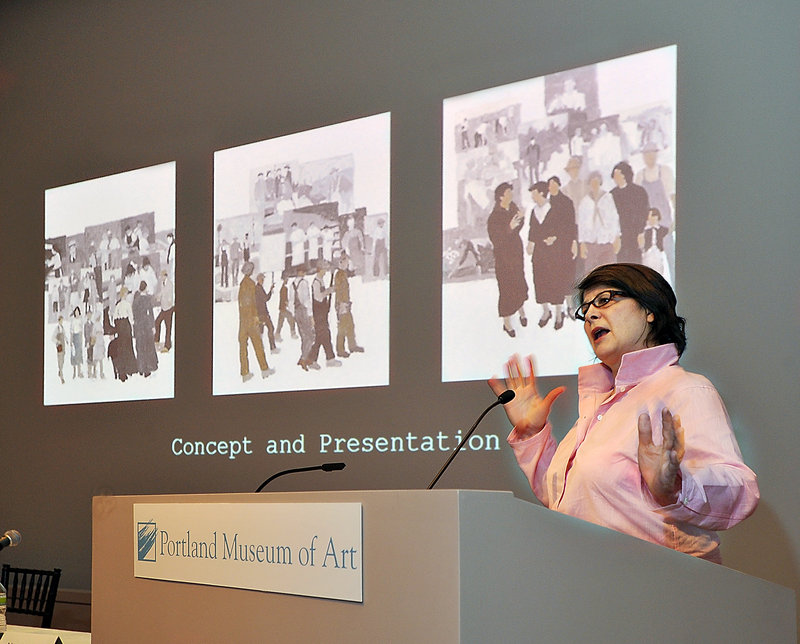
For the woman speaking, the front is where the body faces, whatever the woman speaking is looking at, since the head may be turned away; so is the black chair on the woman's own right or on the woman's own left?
on the woman's own right

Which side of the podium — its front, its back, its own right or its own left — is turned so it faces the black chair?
right

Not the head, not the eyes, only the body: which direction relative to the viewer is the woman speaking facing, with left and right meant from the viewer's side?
facing the viewer and to the left of the viewer

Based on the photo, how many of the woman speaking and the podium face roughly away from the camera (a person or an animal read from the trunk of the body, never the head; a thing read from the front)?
0

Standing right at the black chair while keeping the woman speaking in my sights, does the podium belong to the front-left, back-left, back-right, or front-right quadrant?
front-right

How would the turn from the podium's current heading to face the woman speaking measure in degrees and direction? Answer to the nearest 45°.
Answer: approximately 180°

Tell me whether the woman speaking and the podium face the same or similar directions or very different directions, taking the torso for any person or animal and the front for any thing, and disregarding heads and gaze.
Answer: same or similar directions
